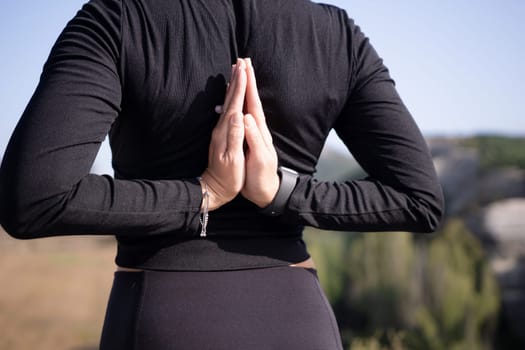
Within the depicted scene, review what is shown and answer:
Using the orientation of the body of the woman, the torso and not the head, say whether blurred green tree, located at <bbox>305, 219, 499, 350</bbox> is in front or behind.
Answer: in front

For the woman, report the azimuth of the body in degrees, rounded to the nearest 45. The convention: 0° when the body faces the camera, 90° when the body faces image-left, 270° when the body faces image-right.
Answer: approximately 180°
